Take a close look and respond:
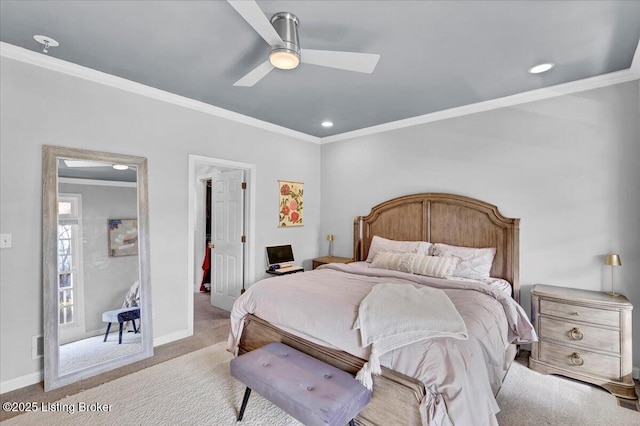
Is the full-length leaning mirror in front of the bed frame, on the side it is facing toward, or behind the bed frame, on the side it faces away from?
in front

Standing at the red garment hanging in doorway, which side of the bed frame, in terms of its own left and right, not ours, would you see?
right

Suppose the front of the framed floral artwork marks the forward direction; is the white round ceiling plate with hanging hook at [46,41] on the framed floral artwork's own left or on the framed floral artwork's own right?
on the framed floral artwork's own right

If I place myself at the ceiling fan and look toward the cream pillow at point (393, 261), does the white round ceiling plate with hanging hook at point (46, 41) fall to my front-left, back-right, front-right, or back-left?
back-left

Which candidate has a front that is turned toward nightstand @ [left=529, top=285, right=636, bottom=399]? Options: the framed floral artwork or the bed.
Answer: the framed floral artwork

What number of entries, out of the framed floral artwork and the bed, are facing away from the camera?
0

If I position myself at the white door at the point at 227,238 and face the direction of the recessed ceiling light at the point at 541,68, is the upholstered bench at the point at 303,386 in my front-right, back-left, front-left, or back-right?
front-right

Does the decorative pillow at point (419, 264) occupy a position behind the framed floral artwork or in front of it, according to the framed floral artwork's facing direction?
in front

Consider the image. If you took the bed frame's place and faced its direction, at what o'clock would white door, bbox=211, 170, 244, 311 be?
The white door is roughly at 2 o'clock from the bed frame.

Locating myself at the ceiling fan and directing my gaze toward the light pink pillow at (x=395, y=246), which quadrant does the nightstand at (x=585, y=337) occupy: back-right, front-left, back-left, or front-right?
front-right

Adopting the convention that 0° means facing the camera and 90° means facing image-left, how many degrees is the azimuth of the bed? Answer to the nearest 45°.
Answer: approximately 45°

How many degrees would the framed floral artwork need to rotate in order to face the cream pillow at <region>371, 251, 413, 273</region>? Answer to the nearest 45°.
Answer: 0° — it already faces it

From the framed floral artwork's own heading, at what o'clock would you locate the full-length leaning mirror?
The full-length leaning mirror is roughly at 3 o'clock from the framed floral artwork.

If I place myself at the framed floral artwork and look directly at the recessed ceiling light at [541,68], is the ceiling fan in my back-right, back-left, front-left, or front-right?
front-right

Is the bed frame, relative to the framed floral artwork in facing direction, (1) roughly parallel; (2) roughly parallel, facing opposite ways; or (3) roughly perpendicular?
roughly perpendicular

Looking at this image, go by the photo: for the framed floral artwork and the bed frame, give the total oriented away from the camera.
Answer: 0
